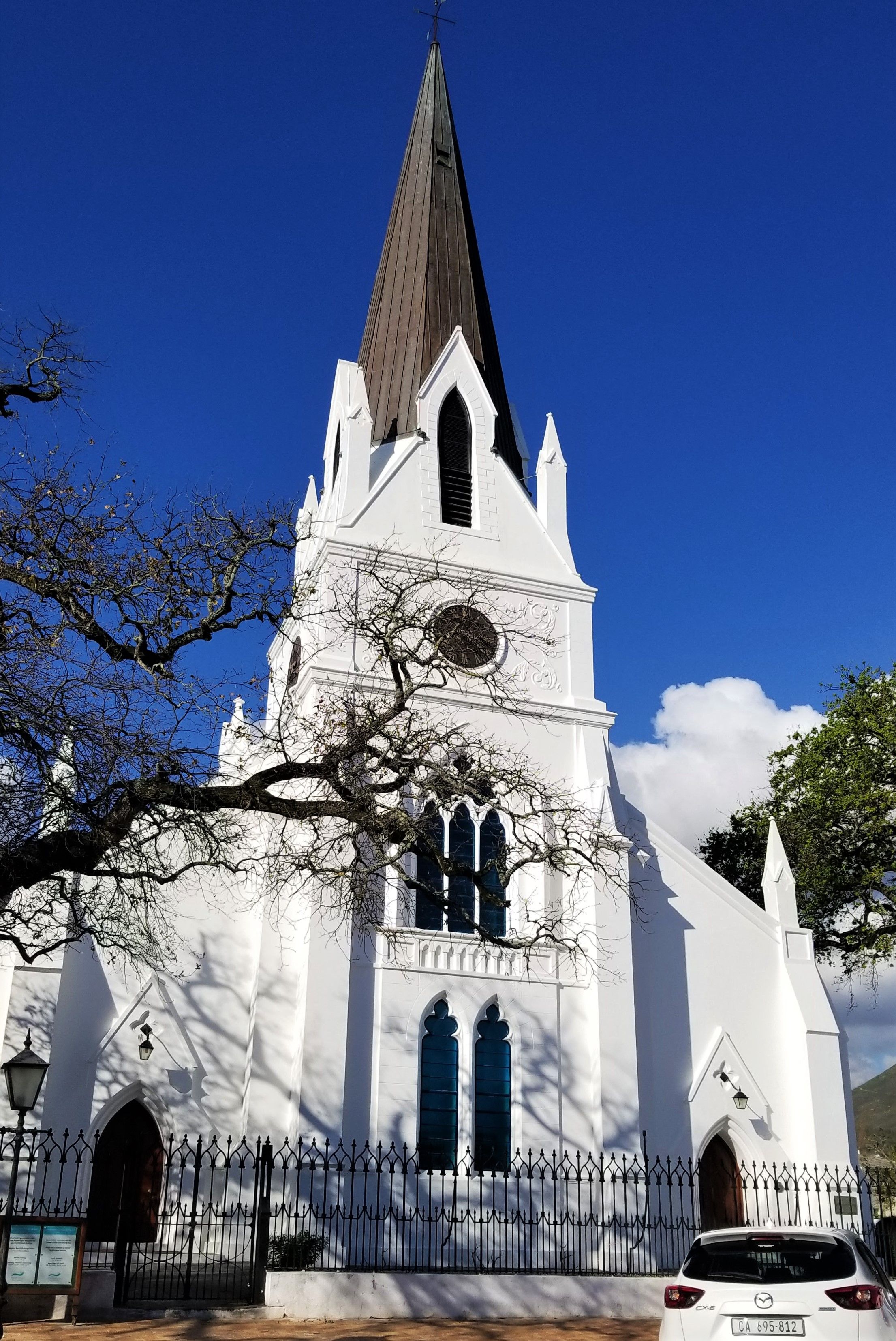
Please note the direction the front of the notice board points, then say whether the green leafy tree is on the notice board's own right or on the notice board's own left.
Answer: on the notice board's own left

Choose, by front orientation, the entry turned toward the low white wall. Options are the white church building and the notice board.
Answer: the white church building

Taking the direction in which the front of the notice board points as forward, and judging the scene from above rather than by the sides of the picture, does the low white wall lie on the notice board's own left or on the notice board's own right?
on the notice board's own left

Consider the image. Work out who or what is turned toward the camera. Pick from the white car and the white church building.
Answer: the white church building

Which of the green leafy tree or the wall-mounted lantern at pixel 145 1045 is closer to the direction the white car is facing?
the green leafy tree

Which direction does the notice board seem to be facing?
toward the camera

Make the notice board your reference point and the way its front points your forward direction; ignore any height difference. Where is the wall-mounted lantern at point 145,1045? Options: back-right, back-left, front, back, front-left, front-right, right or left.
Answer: back

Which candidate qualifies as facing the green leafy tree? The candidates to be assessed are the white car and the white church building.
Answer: the white car

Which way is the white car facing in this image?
away from the camera

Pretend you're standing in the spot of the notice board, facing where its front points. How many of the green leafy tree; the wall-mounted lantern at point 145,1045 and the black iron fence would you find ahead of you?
0

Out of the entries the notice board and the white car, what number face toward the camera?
1

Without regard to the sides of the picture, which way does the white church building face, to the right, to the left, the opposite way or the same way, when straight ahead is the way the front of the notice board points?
the same way

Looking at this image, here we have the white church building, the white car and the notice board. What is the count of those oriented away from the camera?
1

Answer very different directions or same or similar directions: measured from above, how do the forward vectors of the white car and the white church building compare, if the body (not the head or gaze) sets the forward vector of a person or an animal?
very different directions

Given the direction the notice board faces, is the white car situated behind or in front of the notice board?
in front

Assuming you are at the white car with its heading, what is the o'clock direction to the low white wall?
The low white wall is roughly at 11 o'clock from the white car.

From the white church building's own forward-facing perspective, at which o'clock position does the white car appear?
The white car is roughly at 12 o'clock from the white church building.

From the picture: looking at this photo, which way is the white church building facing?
toward the camera

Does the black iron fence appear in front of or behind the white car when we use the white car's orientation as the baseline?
in front

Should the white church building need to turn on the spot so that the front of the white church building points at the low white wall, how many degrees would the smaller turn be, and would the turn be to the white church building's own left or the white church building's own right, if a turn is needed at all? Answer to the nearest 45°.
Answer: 0° — it already faces it
